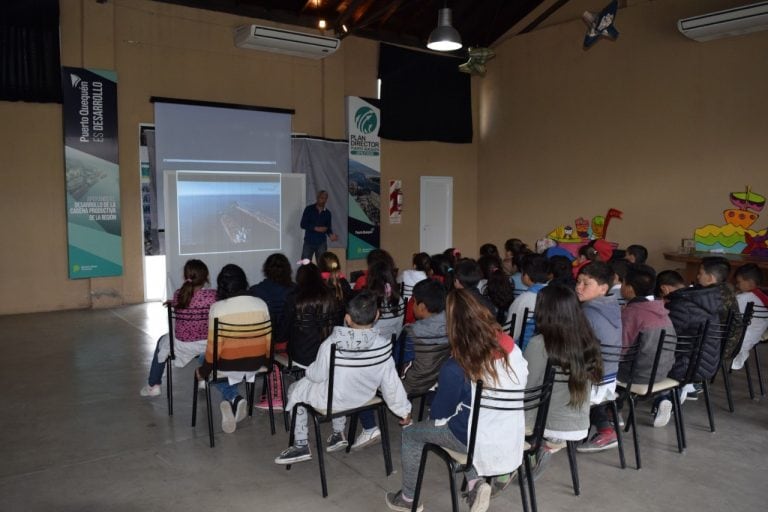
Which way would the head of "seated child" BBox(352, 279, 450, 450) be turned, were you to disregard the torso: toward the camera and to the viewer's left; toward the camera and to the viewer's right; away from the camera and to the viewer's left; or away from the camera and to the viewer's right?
away from the camera and to the viewer's left

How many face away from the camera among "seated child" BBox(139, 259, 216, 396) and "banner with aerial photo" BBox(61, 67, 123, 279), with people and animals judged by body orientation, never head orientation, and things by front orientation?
1

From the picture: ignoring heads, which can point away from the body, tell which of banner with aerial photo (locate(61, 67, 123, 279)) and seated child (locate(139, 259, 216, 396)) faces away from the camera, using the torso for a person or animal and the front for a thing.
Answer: the seated child

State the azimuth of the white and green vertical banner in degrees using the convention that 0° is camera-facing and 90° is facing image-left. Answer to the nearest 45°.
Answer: approximately 315°

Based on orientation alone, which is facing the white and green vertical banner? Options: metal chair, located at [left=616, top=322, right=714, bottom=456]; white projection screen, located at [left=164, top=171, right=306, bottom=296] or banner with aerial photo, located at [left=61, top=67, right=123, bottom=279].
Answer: the metal chair

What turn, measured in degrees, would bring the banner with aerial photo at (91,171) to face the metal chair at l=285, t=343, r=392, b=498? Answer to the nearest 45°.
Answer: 0° — it already faces it

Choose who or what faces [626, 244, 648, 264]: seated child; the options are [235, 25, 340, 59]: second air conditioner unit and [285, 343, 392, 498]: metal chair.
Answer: the second air conditioner unit

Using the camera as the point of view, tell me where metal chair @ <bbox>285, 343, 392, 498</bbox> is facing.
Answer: facing away from the viewer and to the left of the viewer

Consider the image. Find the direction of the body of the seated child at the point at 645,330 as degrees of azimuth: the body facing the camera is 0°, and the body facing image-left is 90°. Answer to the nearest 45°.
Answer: approximately 135°

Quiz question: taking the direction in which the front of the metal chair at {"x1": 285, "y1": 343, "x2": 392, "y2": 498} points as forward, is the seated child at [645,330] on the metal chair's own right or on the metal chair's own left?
on the metal chair's own right

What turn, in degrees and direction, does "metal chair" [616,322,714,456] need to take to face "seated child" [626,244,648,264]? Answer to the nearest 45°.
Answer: approximately 45° to its right

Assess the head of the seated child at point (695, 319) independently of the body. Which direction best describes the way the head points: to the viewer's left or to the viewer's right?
to the viewer's left

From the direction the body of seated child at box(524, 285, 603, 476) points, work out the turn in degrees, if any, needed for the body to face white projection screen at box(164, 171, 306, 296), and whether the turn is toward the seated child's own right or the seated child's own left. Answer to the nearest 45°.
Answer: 0° — they already face it

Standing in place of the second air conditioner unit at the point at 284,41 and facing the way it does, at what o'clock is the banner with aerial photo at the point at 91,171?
The banner with aerial photo is roughly at 4 o'clock from the second air conditioner unit.

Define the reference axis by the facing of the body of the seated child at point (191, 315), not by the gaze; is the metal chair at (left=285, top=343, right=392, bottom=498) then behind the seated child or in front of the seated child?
behind
